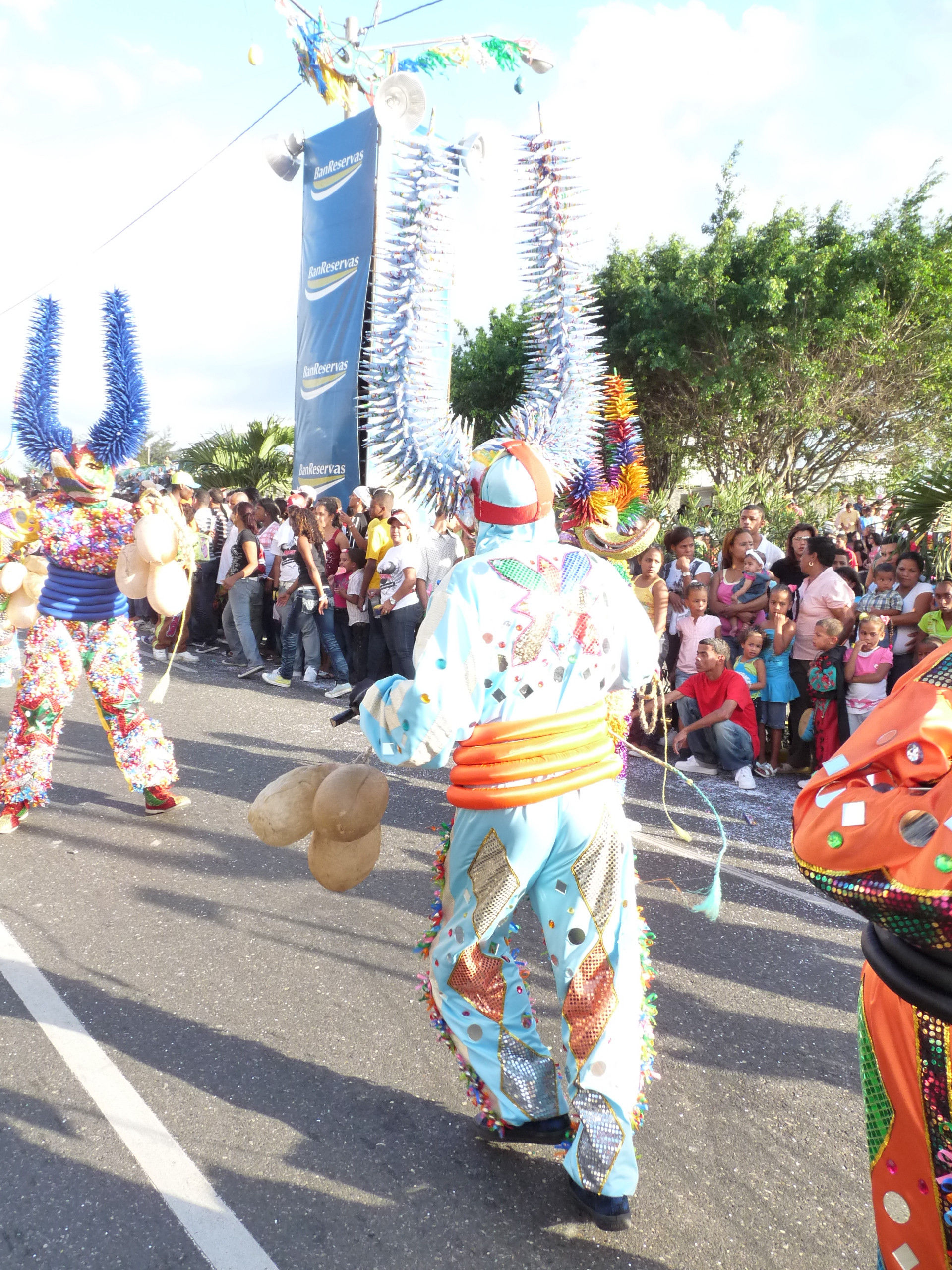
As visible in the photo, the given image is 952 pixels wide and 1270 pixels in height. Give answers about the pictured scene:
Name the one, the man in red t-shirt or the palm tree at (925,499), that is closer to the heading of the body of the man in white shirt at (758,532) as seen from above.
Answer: the man in red t-shirt

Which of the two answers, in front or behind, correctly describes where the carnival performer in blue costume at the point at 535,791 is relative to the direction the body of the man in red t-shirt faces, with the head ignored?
in front

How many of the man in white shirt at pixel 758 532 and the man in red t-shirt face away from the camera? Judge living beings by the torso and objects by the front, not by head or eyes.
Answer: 0

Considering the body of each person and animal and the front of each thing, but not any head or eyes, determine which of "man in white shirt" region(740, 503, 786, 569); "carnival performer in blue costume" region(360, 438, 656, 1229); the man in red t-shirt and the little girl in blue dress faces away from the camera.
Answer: the carnival performer in blue costume

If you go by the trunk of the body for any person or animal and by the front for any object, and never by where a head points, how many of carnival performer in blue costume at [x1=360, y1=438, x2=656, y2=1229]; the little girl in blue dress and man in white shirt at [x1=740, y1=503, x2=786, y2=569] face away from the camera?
1

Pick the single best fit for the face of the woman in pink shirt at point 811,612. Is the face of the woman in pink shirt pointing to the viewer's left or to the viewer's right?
to the viewer's left

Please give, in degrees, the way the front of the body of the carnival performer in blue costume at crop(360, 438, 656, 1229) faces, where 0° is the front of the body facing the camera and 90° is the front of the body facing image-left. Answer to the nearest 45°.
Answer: approximately 180°

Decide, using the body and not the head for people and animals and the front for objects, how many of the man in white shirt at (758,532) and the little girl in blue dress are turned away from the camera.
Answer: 0

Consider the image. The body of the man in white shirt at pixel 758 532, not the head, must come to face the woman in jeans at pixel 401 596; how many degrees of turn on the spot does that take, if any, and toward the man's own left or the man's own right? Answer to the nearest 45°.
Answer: approximately 45° to the man's own right

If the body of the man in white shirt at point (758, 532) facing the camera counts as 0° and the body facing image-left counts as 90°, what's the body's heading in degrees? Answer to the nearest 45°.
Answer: approximately 45°

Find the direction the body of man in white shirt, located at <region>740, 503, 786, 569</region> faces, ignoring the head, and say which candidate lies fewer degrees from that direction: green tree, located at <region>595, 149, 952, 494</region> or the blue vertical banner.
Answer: the blue vertical banner

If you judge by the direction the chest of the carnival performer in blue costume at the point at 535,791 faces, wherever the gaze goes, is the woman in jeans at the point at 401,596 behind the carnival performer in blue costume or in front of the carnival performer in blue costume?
in front
